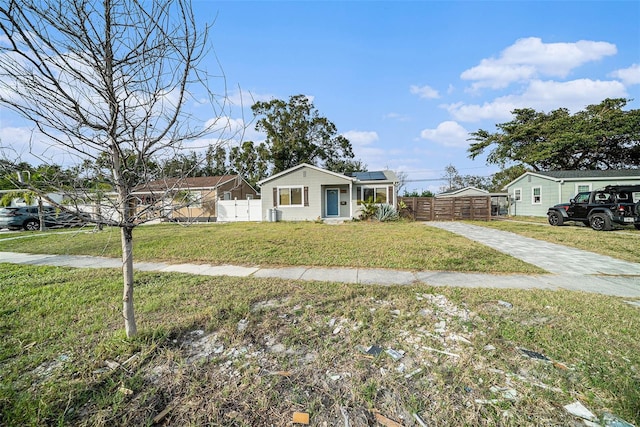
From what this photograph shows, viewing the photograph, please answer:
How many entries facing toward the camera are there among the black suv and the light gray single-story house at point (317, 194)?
1

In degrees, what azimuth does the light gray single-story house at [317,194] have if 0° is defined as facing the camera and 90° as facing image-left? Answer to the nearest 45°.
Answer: approximately 0°

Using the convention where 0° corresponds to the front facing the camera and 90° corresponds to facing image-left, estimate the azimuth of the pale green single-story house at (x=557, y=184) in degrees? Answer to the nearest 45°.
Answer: approximately 315°

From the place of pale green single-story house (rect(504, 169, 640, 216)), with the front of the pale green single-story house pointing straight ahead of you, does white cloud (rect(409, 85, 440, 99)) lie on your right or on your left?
on your right

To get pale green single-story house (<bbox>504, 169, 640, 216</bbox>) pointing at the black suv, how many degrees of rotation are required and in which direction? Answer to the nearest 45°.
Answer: approximately 45° to its right

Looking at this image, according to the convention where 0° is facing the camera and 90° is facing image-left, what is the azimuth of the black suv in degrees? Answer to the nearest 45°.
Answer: approximately 135°

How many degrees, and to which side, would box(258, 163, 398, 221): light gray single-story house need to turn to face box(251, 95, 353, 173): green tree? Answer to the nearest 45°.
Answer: approximately 180°

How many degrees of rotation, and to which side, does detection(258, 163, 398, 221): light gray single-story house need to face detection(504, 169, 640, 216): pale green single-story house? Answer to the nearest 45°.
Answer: approximately 90° to its left

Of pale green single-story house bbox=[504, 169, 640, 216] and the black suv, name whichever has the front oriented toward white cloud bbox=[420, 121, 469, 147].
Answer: the black suv
